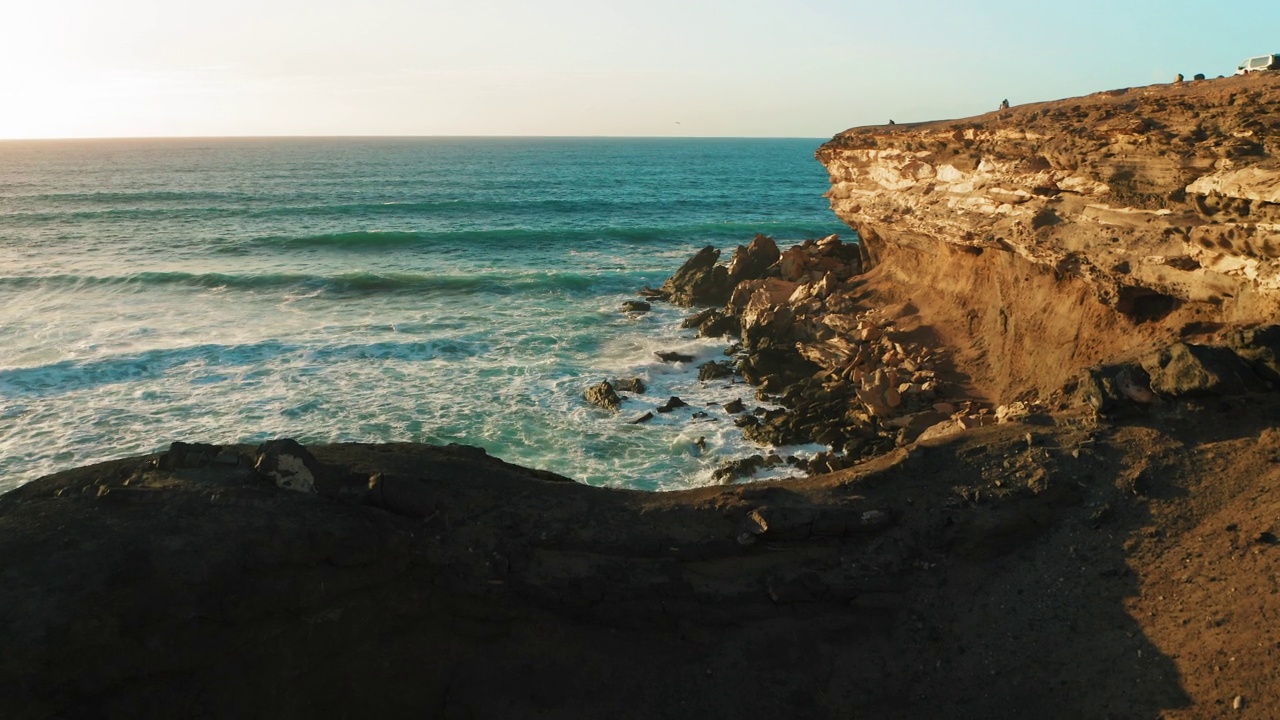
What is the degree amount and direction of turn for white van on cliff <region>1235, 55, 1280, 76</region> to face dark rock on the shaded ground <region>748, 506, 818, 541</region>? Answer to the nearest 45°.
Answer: approximately 90° to its left

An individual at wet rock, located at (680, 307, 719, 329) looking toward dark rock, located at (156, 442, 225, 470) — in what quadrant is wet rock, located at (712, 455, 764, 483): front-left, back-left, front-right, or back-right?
front-left

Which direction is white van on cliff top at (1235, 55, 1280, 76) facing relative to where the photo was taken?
to the viewer's left

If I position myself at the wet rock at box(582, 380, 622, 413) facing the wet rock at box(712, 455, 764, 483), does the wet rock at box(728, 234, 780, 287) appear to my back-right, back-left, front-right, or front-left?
back-left

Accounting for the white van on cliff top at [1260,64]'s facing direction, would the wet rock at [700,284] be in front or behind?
in front

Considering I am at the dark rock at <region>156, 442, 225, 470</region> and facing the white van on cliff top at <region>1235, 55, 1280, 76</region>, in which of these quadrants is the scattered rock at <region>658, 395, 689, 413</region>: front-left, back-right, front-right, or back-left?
front-left

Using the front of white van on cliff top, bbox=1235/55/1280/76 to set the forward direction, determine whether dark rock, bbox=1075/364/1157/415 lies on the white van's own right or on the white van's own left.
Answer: on the white van's own left

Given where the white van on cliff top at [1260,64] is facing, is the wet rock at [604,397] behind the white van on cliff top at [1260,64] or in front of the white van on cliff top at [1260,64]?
in front

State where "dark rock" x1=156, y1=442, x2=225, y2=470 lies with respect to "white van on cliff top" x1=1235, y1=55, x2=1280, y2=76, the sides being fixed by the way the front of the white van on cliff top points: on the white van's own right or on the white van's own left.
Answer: on the white van's own left

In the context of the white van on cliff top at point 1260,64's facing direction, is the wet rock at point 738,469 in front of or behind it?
in front
